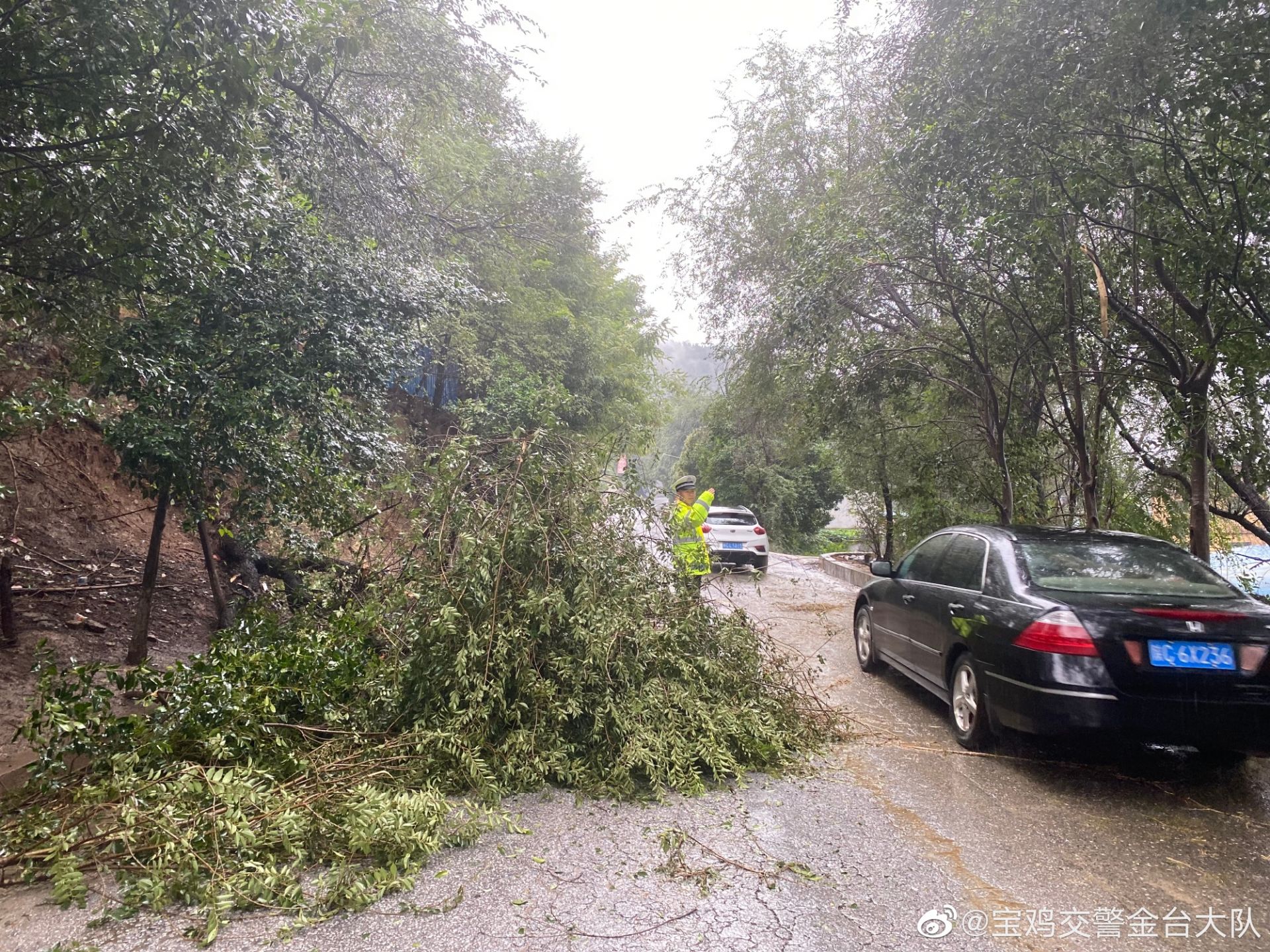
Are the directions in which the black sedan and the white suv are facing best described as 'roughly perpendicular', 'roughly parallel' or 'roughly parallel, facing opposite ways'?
roughly parallel

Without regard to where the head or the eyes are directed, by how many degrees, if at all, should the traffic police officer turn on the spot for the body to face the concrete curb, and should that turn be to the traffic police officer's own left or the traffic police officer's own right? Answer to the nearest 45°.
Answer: approximately 135° to the traffic police officer's own left

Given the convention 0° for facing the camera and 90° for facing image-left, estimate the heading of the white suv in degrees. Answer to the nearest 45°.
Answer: approximately 180°

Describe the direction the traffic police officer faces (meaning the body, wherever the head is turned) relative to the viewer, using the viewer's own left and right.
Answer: facing the viewer and to the right of the viewer

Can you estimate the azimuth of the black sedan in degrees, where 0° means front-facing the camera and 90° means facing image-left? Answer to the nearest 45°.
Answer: approximately 135°

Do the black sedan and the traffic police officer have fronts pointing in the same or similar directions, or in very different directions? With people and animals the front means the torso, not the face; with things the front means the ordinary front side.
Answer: very different directions

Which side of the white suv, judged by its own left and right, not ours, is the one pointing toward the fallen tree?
back

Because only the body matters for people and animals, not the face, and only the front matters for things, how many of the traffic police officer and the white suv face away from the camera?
1

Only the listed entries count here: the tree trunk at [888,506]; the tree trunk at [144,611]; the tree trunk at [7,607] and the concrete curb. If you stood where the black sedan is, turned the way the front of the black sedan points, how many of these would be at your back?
0

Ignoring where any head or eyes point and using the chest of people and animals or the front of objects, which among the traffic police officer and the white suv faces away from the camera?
the white suv

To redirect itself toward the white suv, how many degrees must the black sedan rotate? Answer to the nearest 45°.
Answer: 0° — it already faces it

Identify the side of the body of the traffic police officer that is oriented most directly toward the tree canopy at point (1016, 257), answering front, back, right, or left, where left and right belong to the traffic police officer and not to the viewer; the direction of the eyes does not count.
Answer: left

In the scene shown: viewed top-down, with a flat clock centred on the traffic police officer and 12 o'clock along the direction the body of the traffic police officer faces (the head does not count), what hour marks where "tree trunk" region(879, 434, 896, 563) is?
The tree trunk is roughly at 8 o'clock from the traffic police officer.

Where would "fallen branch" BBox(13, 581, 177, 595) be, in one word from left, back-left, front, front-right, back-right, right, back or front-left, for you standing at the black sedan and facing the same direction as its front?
front-left

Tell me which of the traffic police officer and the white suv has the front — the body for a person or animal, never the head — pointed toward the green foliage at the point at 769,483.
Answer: the white suv
